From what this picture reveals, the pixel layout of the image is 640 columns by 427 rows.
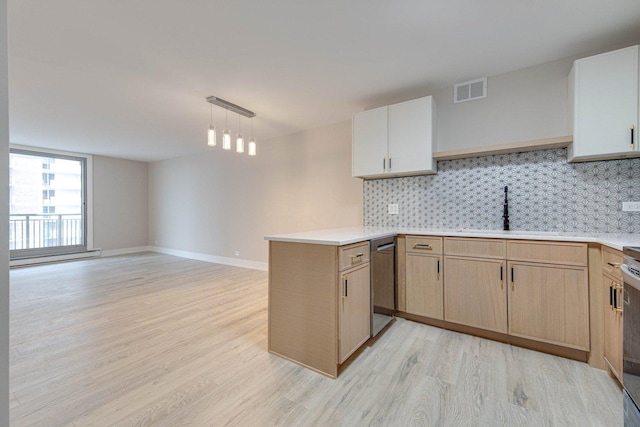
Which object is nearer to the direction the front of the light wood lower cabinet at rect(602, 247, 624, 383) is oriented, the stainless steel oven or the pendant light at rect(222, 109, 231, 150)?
the pendant light

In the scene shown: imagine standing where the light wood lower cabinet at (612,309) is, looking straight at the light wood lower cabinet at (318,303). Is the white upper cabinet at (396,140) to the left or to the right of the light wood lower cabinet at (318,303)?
right

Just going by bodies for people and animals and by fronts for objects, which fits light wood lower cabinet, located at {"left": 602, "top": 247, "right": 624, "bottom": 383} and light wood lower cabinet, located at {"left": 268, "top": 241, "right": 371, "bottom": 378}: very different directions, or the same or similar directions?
very different directions

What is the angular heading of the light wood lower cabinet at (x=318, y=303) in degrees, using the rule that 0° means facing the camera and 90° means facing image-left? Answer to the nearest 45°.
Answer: approximately 315°

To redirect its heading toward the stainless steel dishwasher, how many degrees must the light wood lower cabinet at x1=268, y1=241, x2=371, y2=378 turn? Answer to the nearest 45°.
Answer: approximately 90° to its left

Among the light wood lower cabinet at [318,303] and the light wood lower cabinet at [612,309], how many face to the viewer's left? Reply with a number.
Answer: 1

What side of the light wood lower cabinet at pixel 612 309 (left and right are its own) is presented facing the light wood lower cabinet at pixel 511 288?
front

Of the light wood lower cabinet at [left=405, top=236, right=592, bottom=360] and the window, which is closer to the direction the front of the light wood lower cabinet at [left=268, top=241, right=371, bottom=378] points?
the light wood lower cabinet

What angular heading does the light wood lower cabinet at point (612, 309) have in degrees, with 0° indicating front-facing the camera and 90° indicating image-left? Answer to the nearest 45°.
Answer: approximately 90°

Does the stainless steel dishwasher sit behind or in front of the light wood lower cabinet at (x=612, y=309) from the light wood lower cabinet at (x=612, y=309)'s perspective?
in front
